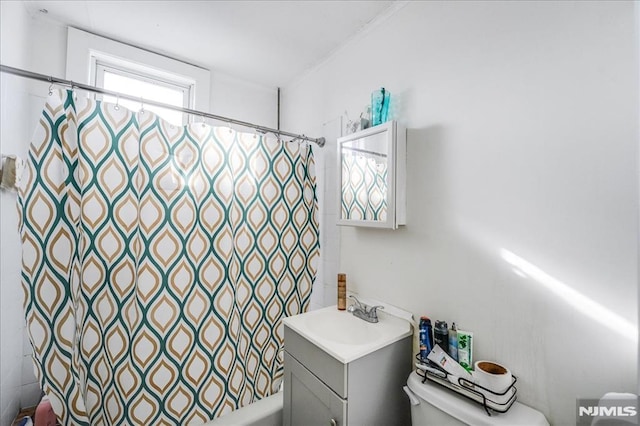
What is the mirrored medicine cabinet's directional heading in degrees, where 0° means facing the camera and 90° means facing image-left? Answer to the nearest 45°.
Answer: approximately 45°

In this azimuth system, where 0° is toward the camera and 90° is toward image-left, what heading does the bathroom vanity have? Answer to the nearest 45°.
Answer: approximately 45°

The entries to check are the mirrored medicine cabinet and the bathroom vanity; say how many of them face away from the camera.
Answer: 0

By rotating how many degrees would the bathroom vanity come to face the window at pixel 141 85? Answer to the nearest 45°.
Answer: approximately 45° to its right

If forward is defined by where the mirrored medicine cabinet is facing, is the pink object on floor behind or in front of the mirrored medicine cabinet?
in front

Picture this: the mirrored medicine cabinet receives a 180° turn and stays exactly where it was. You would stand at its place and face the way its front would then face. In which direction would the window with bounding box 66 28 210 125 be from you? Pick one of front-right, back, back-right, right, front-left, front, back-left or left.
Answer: back-left
